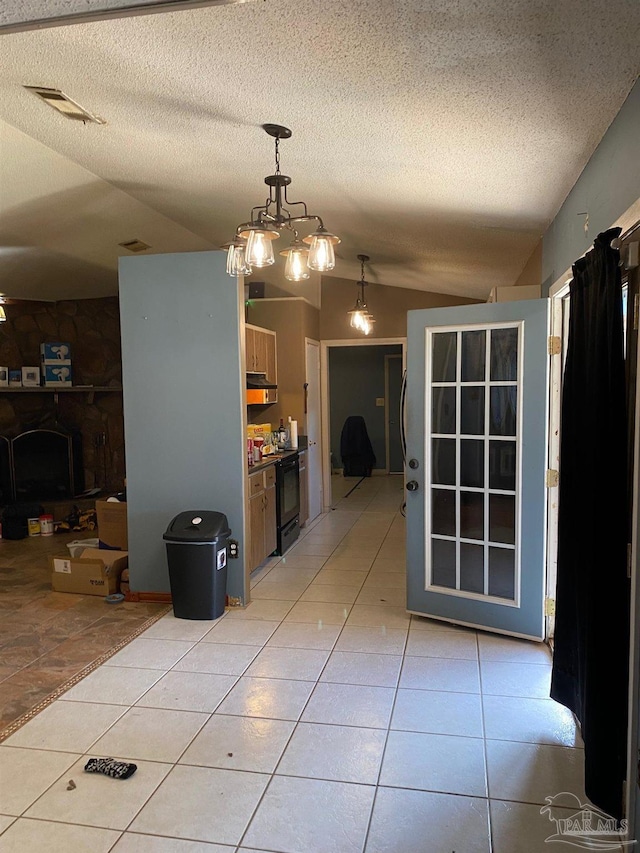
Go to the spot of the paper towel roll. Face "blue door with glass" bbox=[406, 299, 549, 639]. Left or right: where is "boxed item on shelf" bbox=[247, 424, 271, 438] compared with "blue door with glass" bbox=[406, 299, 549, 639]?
right

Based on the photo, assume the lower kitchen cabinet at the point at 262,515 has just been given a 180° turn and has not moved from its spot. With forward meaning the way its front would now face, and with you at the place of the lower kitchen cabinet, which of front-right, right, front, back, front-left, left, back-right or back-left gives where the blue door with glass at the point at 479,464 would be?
back-left

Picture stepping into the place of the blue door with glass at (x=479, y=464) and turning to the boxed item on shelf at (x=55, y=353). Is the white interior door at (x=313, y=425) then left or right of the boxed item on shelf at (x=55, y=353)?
right

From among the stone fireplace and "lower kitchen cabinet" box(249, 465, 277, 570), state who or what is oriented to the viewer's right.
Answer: the lower kitchen cabinet

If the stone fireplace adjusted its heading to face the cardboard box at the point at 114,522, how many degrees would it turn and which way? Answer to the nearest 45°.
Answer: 0° — it already faces it

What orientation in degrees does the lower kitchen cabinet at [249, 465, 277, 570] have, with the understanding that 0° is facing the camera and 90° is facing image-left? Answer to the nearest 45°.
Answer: approximately 270°

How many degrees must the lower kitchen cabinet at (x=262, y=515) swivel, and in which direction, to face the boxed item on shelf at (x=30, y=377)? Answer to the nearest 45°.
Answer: approximately 135° to its left

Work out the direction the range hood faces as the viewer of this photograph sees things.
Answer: facing to the right of the viewer

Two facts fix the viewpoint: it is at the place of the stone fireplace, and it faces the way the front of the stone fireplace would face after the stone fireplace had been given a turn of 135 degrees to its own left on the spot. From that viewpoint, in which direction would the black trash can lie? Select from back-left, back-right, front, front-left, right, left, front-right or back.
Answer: back-right

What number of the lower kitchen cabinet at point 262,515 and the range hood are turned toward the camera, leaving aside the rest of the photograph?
0
